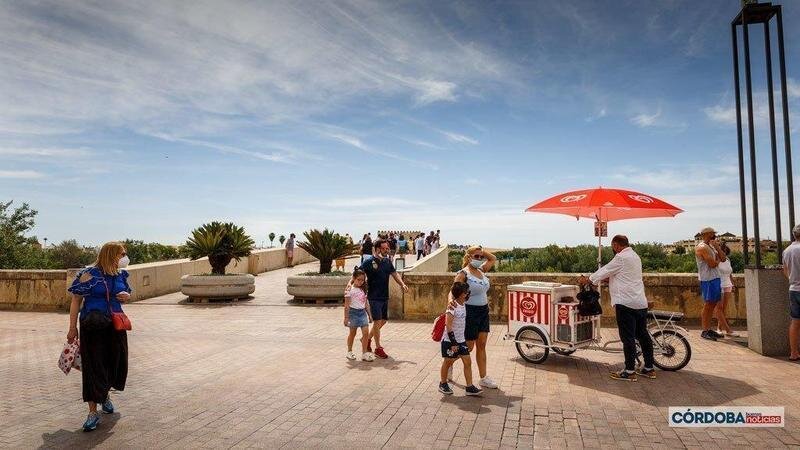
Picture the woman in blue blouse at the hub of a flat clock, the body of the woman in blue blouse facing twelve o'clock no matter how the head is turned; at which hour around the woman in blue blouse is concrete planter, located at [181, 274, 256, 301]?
The concrete planter is roughly at 8 o'clock from the woman in blue blouse.

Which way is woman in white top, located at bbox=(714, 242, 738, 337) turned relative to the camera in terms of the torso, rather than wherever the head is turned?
to the viewer's left

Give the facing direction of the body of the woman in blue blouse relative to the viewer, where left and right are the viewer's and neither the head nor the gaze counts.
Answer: facing the viewer and to the right of the viewer

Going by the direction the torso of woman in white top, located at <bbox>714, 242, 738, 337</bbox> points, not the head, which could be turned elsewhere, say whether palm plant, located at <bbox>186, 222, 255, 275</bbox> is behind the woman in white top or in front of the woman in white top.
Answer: in front

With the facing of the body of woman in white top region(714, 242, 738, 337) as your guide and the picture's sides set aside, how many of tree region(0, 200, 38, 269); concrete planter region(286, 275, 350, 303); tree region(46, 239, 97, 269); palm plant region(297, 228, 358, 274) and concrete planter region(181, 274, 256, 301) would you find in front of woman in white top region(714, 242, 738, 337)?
5

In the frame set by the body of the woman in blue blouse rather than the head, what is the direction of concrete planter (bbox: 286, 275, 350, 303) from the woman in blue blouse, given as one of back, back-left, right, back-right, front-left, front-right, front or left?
left

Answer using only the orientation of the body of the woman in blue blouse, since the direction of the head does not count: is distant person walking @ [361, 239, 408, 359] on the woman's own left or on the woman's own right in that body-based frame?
on the woman's own left
